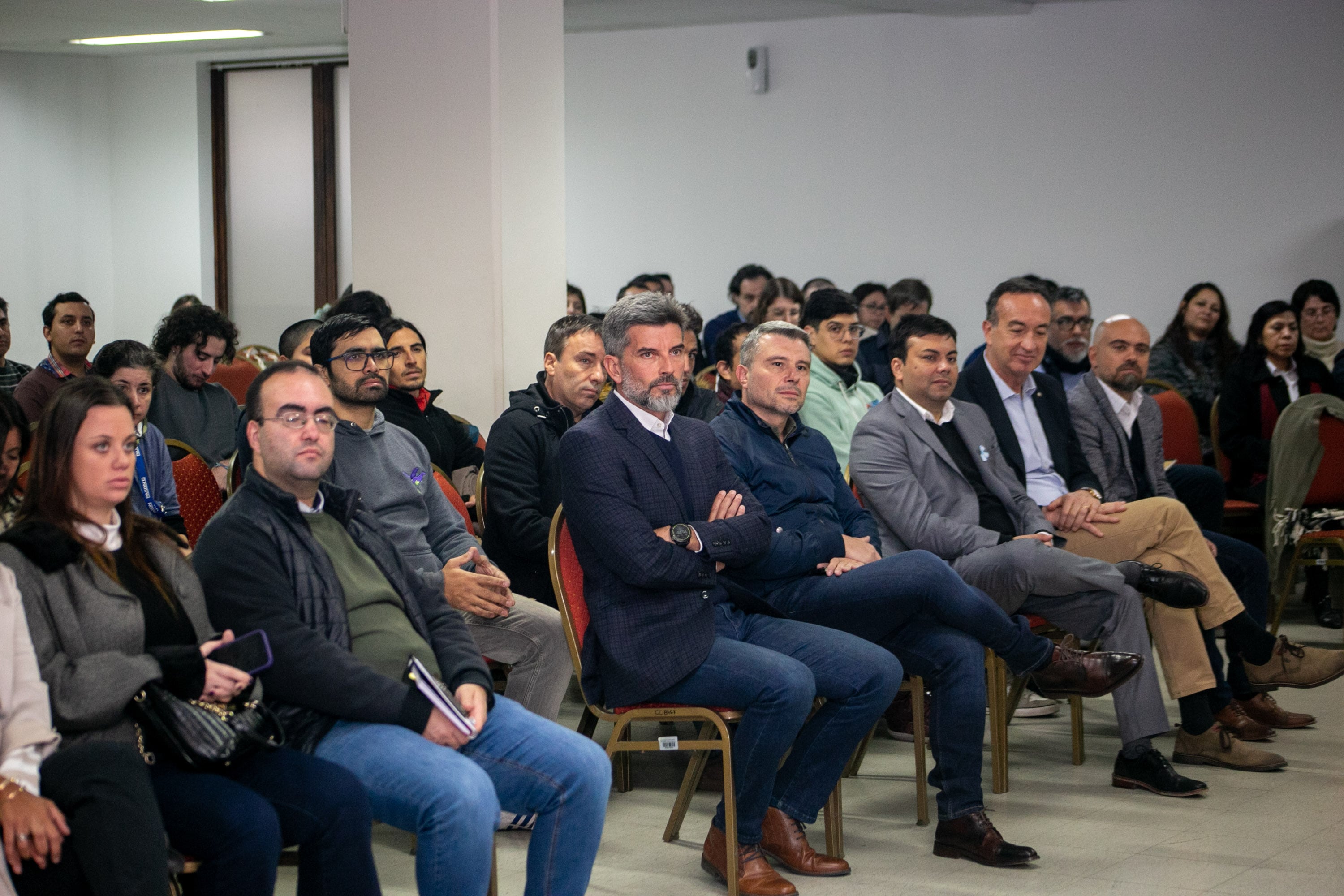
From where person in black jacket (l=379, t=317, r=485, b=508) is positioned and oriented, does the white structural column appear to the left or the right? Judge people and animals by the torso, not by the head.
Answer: on their left

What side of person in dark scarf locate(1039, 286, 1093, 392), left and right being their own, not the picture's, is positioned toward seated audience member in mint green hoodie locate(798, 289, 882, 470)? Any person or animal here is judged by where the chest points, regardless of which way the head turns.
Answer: right

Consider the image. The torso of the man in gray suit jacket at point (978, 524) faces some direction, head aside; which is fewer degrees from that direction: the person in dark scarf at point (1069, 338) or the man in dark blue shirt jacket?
the man in dark blue shirt jacket

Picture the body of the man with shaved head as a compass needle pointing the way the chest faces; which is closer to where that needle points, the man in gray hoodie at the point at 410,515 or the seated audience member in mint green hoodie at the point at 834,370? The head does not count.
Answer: the man in gray hoodie
